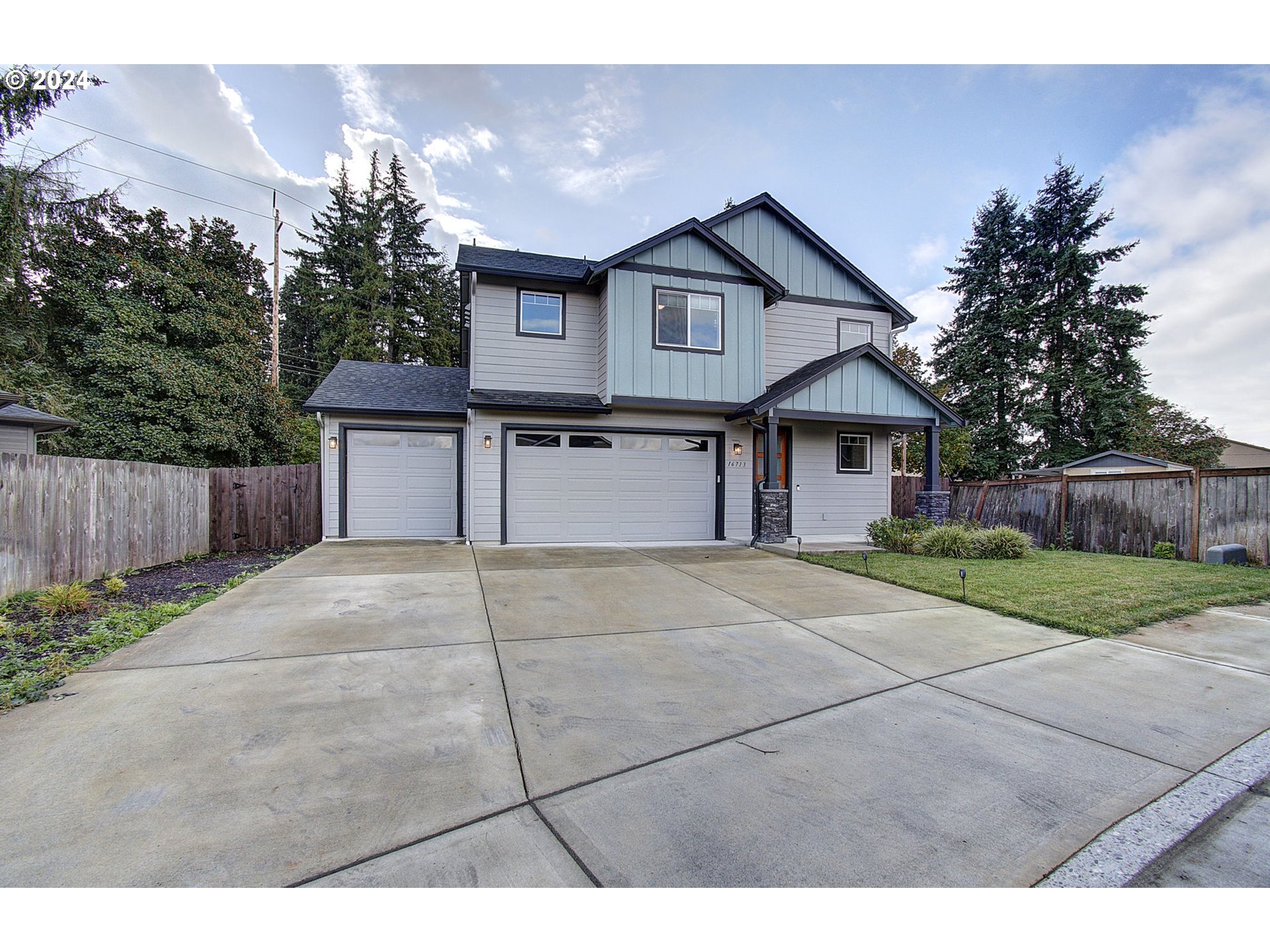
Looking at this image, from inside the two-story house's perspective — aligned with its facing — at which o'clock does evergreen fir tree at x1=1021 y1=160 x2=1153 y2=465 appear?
The evergreen fir tree is roughly at 8 o'clock from the two-story house.

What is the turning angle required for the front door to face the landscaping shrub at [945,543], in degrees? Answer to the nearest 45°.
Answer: approximately 45° to its left

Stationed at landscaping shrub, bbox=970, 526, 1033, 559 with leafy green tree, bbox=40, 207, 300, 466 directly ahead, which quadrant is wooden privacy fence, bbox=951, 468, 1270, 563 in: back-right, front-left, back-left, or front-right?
back-right

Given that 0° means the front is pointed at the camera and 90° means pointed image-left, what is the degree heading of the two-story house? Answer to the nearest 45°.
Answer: approximately 0°

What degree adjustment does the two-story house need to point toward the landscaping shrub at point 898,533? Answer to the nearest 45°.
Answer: approximately 90° to its left

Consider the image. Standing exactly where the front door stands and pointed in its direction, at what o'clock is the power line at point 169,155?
The power line is roughly at 3 o'clock from the front door.

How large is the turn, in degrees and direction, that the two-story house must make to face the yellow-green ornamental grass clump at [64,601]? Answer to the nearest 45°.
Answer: approximately 45° to its right

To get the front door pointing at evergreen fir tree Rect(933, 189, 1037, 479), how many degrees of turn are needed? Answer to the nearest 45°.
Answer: approximately 135° to its left

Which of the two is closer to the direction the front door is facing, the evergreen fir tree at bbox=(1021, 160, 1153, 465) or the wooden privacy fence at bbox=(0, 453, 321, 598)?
the wooden privacy fence

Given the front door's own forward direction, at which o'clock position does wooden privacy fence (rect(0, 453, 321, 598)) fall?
The wooden privacy fence is roughly at 2 o'clock from the front door.

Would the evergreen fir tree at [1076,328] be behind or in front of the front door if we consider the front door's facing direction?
behind
